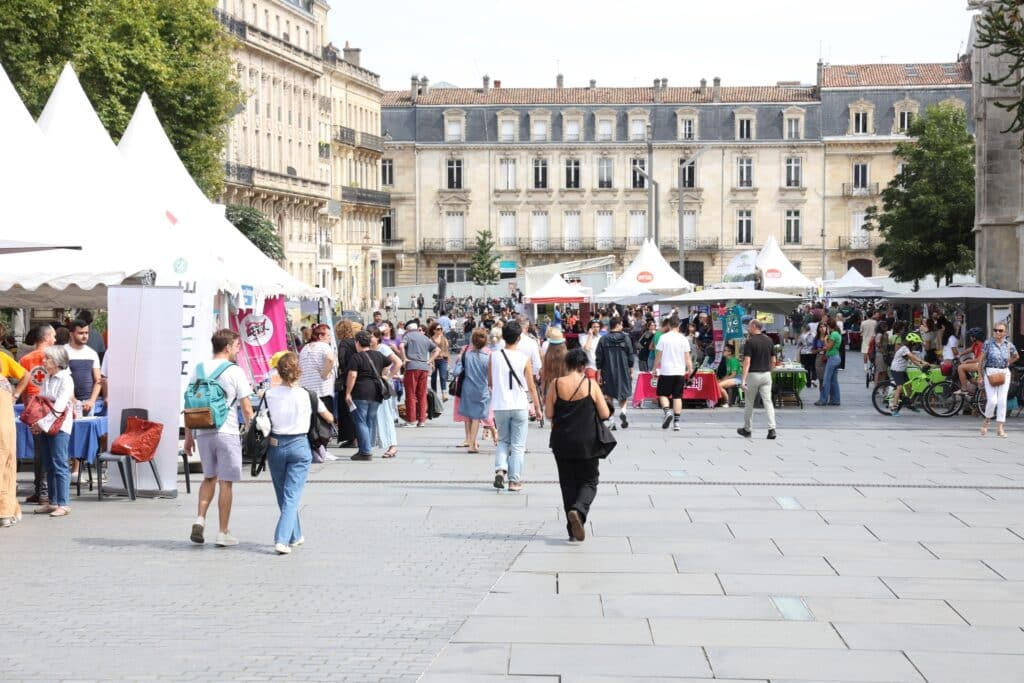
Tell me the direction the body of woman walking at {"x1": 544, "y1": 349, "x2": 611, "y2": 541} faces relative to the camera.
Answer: away from the camera

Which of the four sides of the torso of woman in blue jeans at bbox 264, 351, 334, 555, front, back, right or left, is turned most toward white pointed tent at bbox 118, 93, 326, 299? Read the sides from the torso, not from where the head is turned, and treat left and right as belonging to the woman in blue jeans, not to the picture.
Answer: front

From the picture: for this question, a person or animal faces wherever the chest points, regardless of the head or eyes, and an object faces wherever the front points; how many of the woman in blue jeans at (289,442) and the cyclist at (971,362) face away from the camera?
1

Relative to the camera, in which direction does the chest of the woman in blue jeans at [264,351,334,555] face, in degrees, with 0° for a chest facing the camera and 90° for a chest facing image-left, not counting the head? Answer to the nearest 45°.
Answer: approximately 180°

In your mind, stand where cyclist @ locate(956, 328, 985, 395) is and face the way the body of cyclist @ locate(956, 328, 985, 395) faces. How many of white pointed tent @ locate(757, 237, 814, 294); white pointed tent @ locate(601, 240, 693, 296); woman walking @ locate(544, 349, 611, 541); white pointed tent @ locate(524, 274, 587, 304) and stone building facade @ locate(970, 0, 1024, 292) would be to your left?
1

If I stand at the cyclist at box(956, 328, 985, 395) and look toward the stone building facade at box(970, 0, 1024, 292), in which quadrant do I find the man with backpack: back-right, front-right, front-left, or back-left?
back-left

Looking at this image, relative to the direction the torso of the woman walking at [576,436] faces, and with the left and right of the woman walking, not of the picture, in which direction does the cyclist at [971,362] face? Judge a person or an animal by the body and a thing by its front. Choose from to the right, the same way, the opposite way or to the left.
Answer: to the left

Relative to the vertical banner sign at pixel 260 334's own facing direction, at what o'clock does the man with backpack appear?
The man with backpack is roughly at 12 o'clock from the vertical banner sign.

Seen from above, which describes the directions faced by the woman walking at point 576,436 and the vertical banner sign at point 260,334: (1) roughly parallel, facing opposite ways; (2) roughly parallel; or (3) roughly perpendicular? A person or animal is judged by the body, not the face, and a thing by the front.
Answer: roughly parallel, facing opposite ways

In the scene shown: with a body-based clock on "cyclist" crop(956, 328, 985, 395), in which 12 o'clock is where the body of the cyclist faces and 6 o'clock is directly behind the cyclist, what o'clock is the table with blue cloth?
The table with blue cloth is roughly at 10 o'clock from the cyclist.

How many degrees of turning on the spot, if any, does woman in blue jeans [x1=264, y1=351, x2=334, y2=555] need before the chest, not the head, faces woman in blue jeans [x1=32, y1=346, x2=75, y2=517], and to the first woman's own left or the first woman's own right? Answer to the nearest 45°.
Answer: approximately 45° to the first woman's own left

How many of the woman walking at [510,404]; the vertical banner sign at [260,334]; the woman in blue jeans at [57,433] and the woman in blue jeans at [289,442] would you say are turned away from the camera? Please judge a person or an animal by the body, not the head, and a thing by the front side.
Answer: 2

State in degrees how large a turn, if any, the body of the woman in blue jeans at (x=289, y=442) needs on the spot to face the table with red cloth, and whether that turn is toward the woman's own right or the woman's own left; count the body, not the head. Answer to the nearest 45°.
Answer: approximately 45° to the woman's own right

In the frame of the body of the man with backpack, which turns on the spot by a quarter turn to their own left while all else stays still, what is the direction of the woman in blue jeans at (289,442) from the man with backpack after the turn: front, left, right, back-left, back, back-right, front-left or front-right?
back

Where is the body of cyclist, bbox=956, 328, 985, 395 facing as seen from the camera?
to the viewer's left

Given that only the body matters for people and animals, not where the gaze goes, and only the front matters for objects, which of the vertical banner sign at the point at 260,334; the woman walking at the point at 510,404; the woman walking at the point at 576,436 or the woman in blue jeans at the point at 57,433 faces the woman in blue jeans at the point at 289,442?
the vertical banner sign

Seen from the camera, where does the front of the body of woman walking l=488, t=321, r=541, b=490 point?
away from the camera

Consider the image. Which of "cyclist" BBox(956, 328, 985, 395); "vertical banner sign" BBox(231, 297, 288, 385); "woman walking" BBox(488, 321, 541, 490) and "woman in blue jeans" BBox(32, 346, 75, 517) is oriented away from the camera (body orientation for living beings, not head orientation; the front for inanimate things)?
the woman walking

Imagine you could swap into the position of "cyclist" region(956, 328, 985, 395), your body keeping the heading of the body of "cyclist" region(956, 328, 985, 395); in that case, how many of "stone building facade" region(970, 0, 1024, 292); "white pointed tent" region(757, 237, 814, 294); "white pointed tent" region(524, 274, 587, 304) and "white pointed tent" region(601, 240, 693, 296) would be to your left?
0

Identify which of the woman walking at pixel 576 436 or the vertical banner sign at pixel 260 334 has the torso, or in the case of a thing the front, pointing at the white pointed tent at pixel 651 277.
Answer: the woman walking
